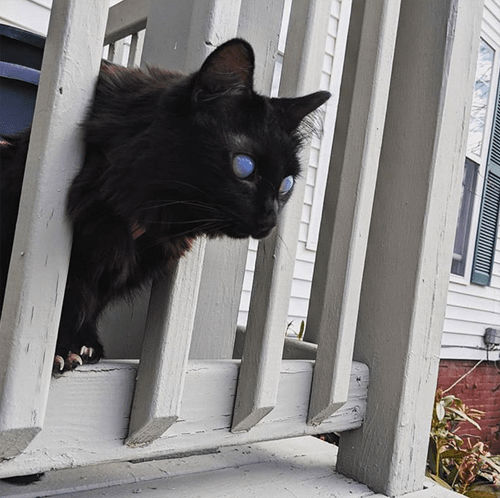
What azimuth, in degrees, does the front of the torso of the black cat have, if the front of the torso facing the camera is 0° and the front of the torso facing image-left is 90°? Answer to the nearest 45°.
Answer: approximately 315°

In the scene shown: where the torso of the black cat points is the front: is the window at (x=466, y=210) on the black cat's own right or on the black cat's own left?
on the black cat's own left

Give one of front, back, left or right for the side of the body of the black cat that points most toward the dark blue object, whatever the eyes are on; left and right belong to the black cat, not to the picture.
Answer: back

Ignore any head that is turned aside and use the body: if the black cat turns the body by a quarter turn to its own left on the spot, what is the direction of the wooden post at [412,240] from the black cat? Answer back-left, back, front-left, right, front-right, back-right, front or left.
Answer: front

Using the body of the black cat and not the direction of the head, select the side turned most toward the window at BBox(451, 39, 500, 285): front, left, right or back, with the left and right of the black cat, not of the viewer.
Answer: left

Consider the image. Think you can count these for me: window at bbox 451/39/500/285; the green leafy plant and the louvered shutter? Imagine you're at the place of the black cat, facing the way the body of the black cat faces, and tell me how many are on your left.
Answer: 3

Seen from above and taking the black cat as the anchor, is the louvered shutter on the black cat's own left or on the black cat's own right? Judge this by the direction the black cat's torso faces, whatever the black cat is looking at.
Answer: on the black cat's own left

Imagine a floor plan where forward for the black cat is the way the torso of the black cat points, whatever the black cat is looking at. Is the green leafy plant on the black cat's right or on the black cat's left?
on the black cat's left
